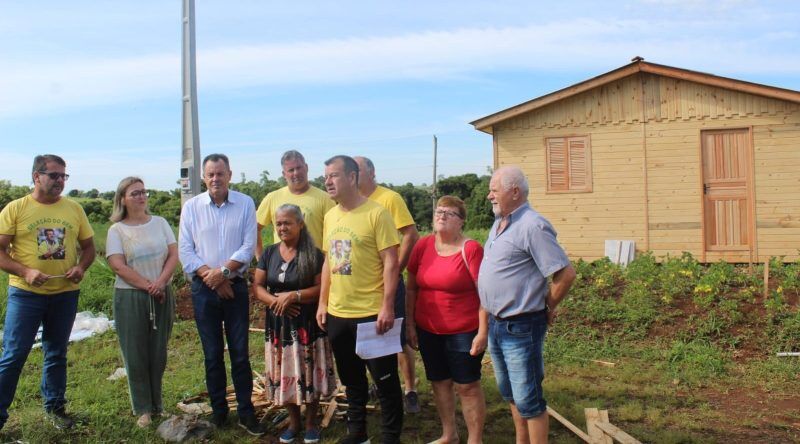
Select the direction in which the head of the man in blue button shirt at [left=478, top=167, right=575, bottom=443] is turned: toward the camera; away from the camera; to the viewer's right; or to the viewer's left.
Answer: to the viewer's left

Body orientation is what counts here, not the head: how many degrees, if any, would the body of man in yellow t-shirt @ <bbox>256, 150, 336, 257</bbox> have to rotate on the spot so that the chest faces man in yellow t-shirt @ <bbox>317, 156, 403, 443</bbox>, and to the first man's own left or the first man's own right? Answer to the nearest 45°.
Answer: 0° — they already face them

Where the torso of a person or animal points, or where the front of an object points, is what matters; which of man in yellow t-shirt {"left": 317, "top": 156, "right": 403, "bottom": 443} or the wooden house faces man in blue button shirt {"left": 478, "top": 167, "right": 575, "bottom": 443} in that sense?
the wooden house

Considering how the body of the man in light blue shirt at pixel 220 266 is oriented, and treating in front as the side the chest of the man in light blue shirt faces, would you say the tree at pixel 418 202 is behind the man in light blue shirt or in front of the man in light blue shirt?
behind

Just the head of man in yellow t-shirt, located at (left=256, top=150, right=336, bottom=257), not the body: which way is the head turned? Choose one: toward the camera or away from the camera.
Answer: toward the camera

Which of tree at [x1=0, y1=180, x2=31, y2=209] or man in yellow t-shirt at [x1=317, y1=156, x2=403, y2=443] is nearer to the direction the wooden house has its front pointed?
the man in yellow t-shirt

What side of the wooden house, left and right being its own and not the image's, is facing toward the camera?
front

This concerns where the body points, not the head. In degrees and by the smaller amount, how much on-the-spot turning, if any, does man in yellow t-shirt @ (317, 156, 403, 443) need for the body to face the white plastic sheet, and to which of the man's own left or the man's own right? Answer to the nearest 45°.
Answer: approximately 90° to the man's own right

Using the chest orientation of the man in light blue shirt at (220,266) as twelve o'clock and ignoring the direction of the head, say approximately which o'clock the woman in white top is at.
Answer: The woman in white top is roughly at 4 o'clock from the man in light blue shirt.

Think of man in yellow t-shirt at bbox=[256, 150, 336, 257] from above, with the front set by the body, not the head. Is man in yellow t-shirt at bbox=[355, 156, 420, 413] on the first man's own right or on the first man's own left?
on the first man's own left

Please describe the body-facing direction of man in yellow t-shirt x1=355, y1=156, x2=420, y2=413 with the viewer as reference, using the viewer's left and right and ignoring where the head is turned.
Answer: facing the viewer and to the left of the viewer

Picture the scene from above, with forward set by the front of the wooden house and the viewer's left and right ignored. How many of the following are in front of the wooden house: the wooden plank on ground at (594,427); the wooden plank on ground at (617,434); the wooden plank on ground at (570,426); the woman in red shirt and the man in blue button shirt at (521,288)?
5

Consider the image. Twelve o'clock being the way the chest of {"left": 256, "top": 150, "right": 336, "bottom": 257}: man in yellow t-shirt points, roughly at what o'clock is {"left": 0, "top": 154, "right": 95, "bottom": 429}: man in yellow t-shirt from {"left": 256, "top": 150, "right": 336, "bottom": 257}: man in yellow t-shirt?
{"left": 0, "top": 154, "right": 95, "bottom": 429}: man in yellow t-shirt is roughly at 3 o'clock from {"left": 256, "top": 150, "right": 336, "bottom": 257}: man in yellow t-shirt.

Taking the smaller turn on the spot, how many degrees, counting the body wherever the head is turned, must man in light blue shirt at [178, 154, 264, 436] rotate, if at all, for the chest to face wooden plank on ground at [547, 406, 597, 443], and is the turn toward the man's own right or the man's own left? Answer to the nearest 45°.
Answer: approximately 90° to the man's own left

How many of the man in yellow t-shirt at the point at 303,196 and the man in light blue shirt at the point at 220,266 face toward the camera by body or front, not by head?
2

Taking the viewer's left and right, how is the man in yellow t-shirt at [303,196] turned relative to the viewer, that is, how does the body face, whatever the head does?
facing the viewer

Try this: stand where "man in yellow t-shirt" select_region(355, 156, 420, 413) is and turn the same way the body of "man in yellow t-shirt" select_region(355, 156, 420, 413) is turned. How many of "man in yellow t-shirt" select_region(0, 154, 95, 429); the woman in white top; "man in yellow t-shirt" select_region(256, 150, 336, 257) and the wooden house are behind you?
1

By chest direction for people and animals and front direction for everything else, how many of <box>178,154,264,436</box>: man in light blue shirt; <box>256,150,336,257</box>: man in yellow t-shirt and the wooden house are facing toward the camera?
3

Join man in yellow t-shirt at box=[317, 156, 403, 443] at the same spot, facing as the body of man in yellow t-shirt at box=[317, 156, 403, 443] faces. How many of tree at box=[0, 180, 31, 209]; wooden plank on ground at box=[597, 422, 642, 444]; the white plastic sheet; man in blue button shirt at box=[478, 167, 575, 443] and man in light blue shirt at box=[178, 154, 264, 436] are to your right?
3
